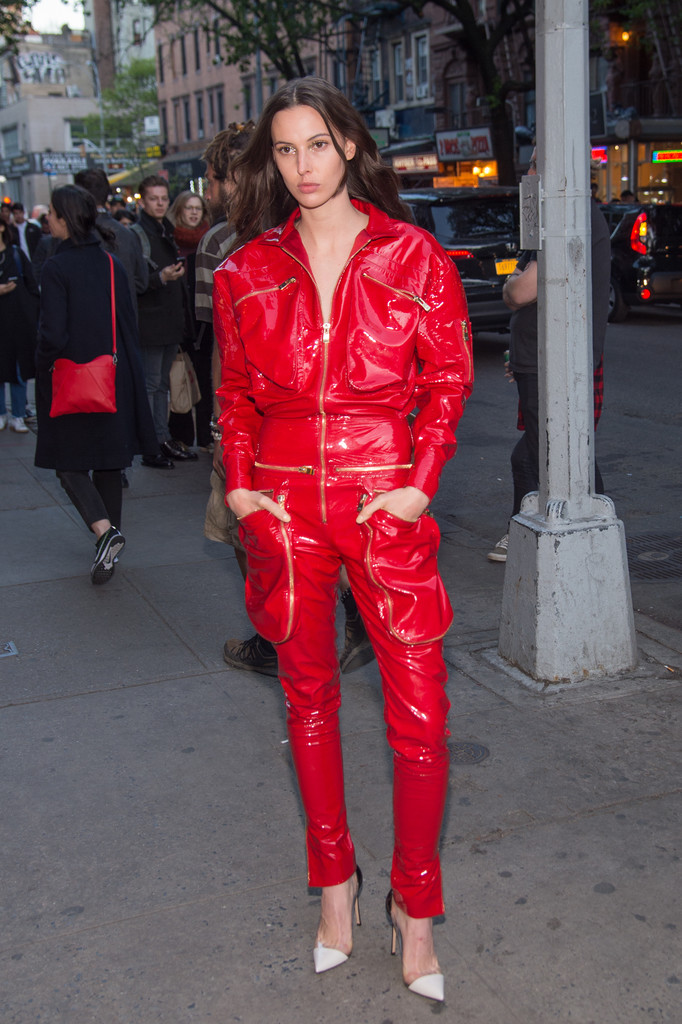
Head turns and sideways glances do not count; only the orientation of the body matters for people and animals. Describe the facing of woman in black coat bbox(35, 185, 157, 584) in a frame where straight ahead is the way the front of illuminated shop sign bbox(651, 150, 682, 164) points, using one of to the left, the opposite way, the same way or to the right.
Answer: to the right

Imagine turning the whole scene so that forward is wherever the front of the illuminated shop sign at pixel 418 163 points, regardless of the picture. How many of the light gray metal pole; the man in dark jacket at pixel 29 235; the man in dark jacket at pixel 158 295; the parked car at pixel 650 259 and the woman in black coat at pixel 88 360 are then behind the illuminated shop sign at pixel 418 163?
0

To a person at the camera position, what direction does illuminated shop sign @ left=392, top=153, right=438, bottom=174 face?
facing the viewer and to the left of the viewer

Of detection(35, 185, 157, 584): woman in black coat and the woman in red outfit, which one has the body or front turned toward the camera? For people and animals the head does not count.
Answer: the woman in red outfit

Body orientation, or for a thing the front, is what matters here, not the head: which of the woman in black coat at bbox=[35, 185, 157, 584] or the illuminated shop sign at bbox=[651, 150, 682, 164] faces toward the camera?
the illuminated shop sign

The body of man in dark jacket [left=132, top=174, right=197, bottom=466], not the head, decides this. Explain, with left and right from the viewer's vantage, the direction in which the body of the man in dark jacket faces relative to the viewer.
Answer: facing the viewer and to the right of the viewer

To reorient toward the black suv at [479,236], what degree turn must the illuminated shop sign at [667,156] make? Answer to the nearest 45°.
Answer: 0° — it already faces it

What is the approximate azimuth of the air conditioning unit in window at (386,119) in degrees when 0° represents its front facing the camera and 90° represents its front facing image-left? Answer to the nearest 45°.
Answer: approximately 45°

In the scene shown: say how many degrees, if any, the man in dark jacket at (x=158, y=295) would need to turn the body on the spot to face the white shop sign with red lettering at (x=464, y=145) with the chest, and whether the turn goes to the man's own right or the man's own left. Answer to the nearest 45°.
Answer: approximately 135° to the man's own left

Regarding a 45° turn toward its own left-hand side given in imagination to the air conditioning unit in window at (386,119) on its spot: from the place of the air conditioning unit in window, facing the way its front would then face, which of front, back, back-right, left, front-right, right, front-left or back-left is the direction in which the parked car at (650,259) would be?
front

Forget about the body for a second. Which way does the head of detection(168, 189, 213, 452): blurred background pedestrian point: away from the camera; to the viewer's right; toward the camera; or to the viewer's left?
toward the camera

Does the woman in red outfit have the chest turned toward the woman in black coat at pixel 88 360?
no

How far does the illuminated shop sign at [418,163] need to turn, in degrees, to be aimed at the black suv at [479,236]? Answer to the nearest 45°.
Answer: approximately 45° to its left

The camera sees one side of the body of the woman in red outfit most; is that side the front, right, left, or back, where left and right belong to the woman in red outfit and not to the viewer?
front

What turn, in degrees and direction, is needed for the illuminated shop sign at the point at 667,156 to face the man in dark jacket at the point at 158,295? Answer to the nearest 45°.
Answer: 0° — it already faces them

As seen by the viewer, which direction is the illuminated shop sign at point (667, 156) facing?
toward the camera
